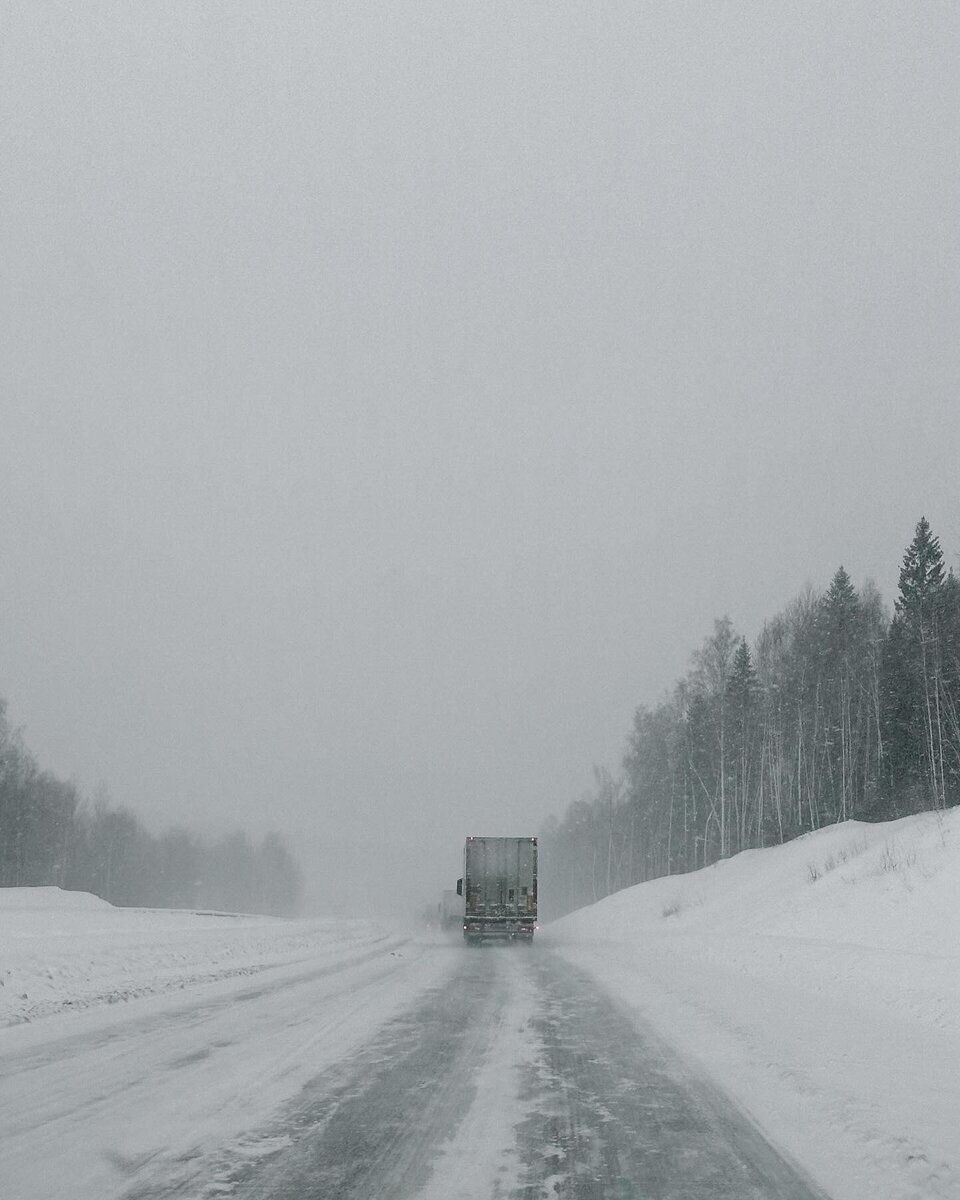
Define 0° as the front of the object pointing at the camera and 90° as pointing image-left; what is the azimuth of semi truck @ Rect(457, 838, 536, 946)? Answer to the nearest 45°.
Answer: approximately 180°

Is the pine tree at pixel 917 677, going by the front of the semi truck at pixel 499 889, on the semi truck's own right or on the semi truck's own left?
on the semi truck's own right
